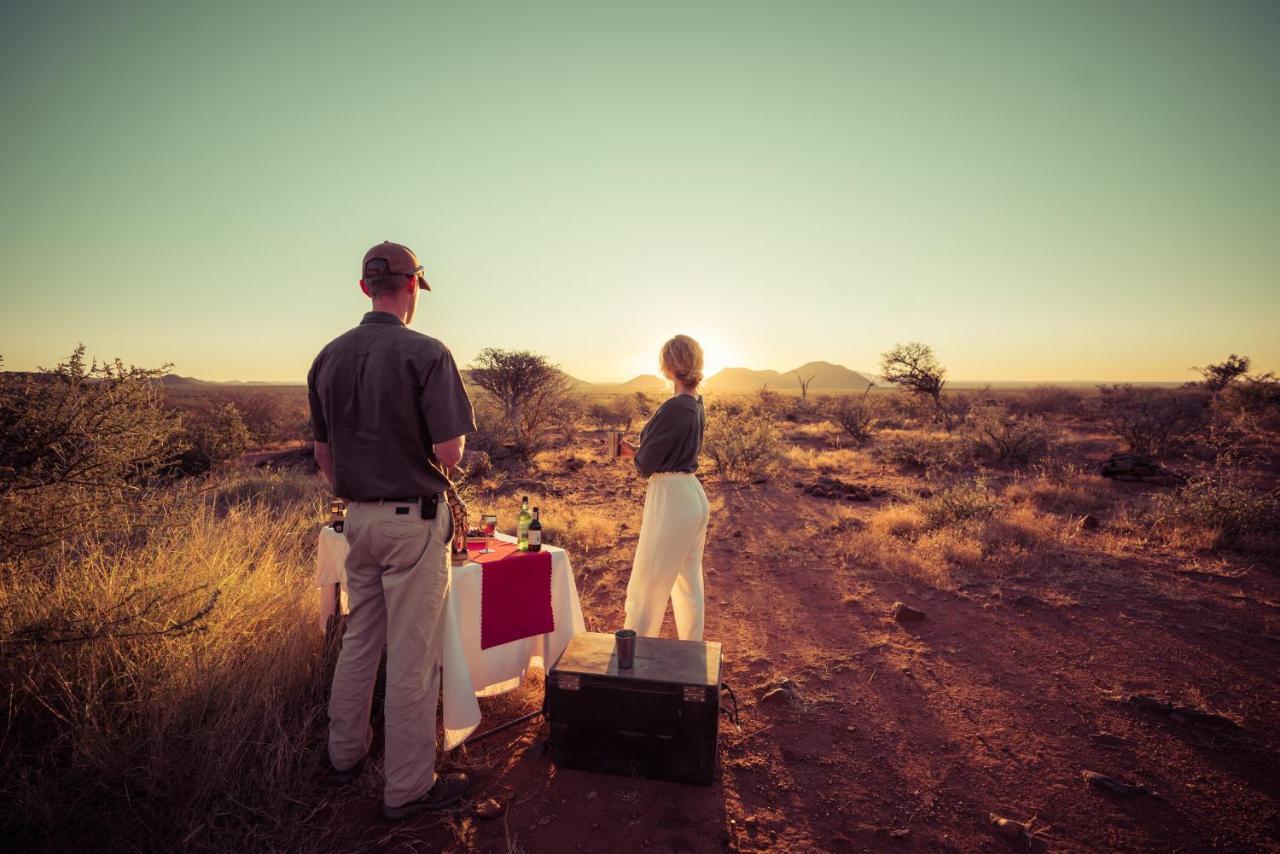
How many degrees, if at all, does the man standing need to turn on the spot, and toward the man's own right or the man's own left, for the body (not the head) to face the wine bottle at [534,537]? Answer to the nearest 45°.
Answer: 0° — they already face it

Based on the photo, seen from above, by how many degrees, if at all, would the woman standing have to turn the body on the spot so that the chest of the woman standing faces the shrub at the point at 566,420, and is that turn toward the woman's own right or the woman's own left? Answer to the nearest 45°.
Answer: approximately 45° to the woman's own right

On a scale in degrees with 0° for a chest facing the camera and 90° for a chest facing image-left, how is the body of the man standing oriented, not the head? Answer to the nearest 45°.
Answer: approximately 225°

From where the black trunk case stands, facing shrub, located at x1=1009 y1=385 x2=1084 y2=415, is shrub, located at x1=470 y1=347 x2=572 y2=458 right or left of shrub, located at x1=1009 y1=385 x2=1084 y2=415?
left

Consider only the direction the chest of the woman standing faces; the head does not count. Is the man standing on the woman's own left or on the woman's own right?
on the woman's own left

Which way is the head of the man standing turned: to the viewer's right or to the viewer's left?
to the viewer's right

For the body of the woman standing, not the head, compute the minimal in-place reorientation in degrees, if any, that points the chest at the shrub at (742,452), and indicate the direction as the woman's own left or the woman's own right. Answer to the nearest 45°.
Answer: approximately 45° to the woman's own right

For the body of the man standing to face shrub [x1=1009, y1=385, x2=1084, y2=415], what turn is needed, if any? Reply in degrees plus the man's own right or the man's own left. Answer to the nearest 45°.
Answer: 0° — they already face it

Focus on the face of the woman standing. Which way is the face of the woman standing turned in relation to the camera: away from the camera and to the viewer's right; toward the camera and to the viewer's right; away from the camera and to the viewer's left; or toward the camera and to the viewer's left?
away from the camera and to the viewer's left

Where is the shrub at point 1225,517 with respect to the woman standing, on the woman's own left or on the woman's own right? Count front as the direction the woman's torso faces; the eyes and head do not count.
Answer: on the woman's own right

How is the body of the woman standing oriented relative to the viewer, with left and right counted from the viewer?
facing away from the viewer and to the left of the viewer
